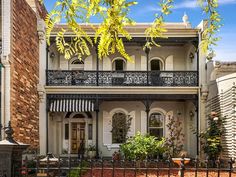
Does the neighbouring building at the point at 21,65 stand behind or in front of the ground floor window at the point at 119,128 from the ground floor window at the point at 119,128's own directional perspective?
in front

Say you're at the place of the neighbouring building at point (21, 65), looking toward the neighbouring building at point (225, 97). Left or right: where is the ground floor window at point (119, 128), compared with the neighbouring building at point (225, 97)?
left

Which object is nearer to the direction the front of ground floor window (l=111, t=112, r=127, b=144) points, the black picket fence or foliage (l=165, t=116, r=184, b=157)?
the black picket fence

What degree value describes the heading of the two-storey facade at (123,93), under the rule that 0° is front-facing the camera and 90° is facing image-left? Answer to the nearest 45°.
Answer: approximately 0°

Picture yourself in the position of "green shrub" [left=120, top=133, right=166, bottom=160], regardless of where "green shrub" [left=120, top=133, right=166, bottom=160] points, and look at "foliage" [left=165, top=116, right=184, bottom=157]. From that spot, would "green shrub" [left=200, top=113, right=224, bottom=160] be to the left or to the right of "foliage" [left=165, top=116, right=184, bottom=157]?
right
